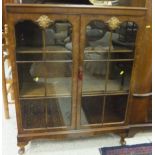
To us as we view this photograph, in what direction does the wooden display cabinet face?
facing the viewer
